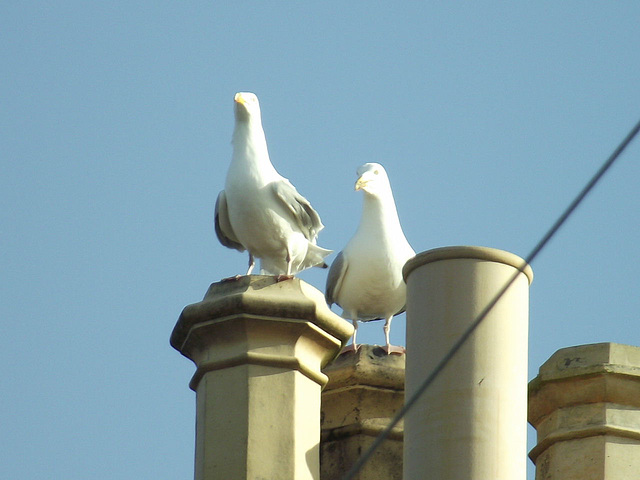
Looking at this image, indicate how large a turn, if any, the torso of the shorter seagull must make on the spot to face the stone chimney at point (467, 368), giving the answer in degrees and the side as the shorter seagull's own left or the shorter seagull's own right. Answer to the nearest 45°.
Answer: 0° — it already faces it

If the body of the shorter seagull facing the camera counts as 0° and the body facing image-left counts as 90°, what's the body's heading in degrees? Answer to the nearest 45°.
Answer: approximately 0°
